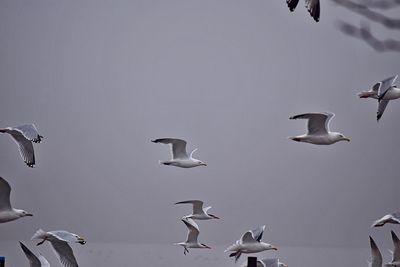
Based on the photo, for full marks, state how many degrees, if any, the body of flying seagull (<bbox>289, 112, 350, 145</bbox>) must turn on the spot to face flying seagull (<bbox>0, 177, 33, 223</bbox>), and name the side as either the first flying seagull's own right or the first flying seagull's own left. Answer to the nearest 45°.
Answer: approximately 180°

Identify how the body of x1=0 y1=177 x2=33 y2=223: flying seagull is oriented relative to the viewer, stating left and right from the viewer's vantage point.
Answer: facing to the right of the viewer

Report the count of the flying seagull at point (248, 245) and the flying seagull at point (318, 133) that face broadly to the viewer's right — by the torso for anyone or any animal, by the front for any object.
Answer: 2

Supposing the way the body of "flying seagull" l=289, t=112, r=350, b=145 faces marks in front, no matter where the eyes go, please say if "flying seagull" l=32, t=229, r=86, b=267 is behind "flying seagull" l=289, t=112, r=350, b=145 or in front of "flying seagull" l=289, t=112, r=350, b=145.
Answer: behind

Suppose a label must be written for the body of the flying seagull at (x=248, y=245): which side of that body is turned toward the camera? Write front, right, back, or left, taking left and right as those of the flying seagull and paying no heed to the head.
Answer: right

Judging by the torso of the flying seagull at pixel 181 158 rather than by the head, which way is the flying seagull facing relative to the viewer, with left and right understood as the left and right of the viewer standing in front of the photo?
facing to the right of the viewer

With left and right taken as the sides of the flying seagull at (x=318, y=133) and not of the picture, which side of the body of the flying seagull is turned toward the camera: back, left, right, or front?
right

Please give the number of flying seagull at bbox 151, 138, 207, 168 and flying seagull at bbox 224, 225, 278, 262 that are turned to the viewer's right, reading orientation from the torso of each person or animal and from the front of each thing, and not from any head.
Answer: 2

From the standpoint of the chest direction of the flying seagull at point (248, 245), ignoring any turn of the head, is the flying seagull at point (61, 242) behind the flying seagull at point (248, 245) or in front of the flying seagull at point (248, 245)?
behind

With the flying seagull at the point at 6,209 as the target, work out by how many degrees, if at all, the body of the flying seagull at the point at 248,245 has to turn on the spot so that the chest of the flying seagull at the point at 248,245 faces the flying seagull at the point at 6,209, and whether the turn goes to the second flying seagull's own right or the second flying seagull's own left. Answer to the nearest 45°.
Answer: approximately 180°
